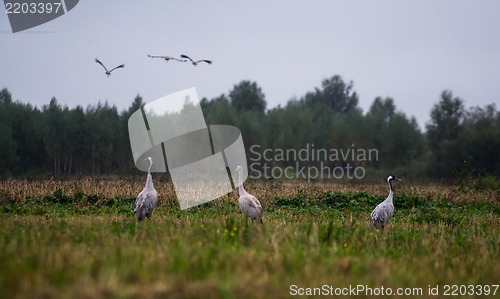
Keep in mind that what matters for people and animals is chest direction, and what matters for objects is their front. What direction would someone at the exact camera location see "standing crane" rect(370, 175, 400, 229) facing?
facing away from the viewer and to the right of the viewer
